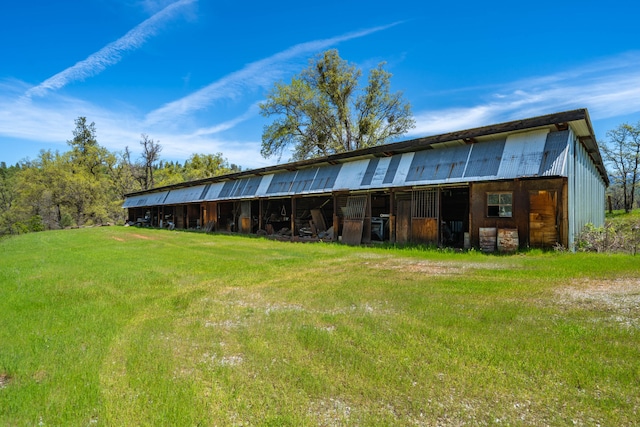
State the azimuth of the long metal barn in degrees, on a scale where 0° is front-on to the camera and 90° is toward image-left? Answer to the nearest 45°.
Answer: approximately 45°
